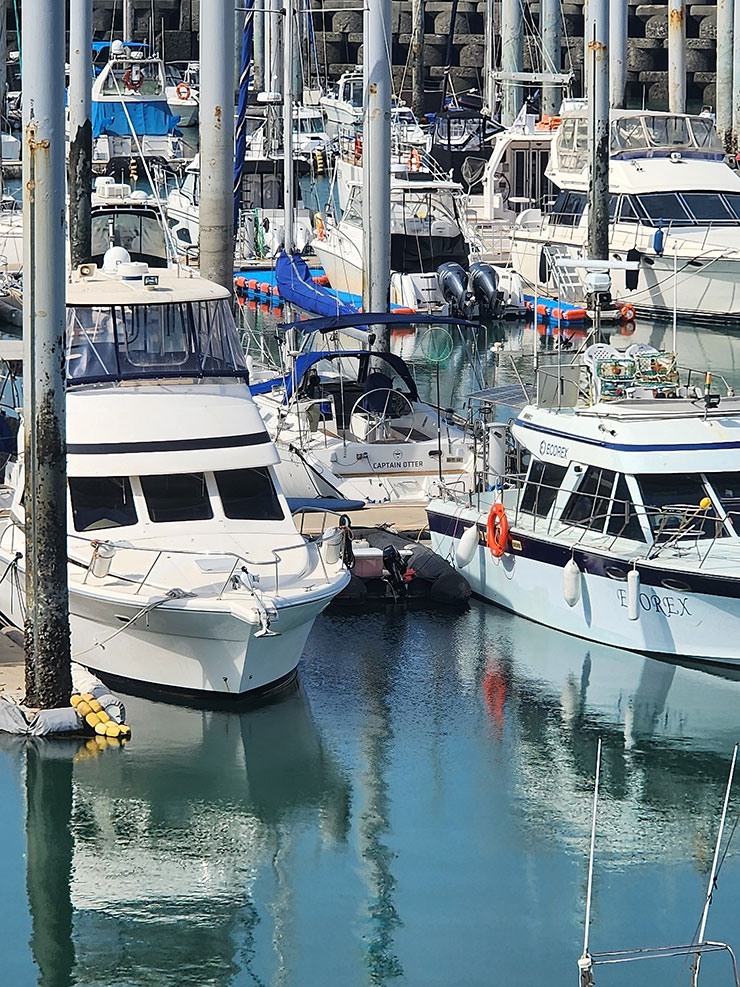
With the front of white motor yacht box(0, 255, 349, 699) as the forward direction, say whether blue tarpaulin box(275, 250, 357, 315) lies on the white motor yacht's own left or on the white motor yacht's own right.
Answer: on the white motor yacht's own left

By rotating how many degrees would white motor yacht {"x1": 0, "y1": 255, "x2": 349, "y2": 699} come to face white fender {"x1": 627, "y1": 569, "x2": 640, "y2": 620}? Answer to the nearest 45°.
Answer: approximately 45° to its left

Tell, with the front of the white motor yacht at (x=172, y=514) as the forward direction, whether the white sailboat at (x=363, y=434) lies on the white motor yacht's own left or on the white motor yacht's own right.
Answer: on the white motor yacht's own left

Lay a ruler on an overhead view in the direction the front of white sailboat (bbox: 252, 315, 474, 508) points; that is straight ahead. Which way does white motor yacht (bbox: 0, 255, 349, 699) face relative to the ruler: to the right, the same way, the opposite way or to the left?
the opposite way

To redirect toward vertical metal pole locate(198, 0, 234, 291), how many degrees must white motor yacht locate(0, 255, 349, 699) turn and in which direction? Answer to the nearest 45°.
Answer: approximately 135° to its left

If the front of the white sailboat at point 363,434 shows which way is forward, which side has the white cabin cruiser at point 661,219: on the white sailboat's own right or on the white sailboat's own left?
on the white sailboat's own right
